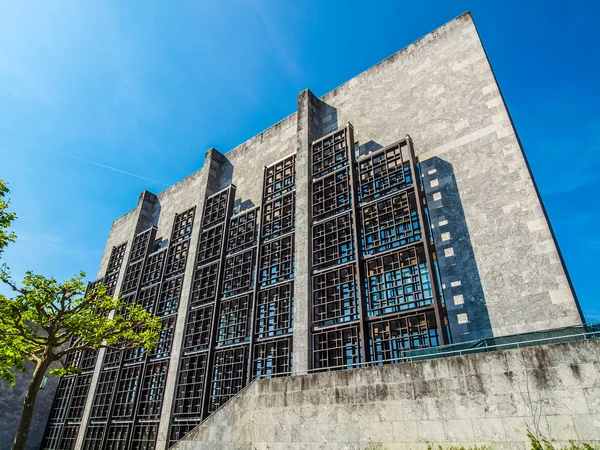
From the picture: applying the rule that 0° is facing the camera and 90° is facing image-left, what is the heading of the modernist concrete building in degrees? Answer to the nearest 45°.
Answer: approximately 45°
